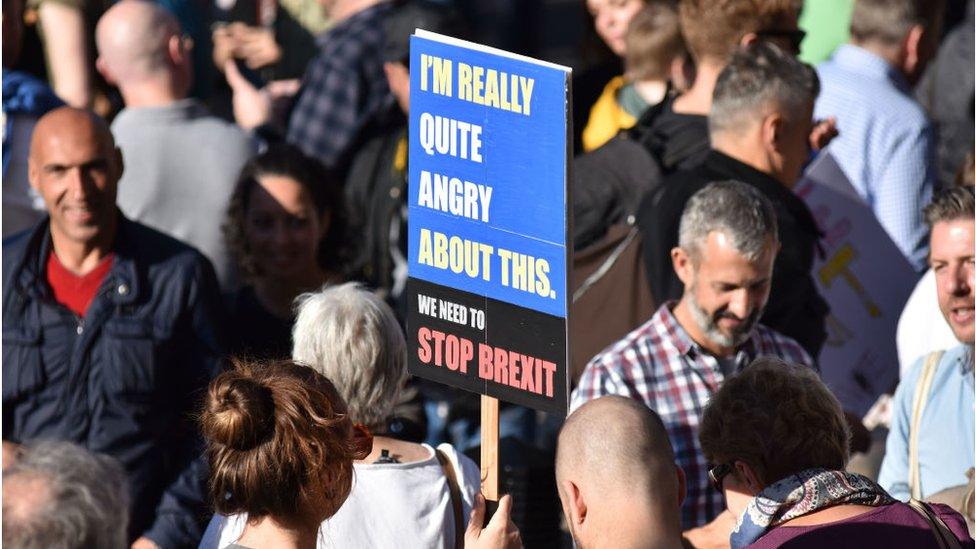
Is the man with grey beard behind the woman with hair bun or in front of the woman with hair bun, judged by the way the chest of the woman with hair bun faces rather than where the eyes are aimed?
in front

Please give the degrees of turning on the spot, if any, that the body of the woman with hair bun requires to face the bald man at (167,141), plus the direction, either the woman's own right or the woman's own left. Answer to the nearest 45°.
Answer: approximately 45° to the woman's own left

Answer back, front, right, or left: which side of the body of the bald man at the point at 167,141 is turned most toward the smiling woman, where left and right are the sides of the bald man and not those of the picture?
right

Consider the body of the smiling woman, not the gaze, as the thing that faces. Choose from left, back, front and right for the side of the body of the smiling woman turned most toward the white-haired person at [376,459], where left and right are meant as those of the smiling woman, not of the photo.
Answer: front

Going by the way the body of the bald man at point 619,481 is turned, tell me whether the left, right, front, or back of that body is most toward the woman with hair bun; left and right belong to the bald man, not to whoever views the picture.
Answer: left

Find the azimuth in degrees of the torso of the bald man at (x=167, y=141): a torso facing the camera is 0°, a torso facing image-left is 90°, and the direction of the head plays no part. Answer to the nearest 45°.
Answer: approximately 225°

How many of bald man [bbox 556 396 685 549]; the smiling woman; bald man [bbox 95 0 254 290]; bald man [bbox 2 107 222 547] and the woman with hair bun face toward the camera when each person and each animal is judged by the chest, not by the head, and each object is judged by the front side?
2

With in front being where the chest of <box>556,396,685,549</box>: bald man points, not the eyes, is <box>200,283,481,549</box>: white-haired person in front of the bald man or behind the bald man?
in front
